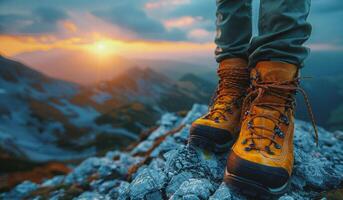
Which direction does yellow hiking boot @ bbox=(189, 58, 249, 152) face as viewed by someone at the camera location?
facing the viewer and to the left of the viewer

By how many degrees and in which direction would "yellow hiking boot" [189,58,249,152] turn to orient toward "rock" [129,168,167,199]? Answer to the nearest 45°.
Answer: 0° — it already faces it

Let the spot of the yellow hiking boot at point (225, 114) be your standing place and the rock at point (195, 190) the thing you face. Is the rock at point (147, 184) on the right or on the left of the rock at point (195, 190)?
right

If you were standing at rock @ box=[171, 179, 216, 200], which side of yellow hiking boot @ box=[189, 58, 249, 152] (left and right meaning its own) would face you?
front
